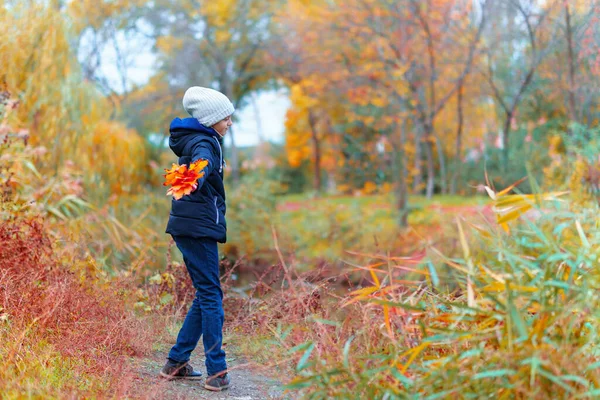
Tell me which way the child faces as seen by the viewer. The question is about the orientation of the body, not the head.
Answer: to the viewer's right

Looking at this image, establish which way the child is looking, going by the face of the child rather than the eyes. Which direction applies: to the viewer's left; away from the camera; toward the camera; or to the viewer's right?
to the viewer's right
